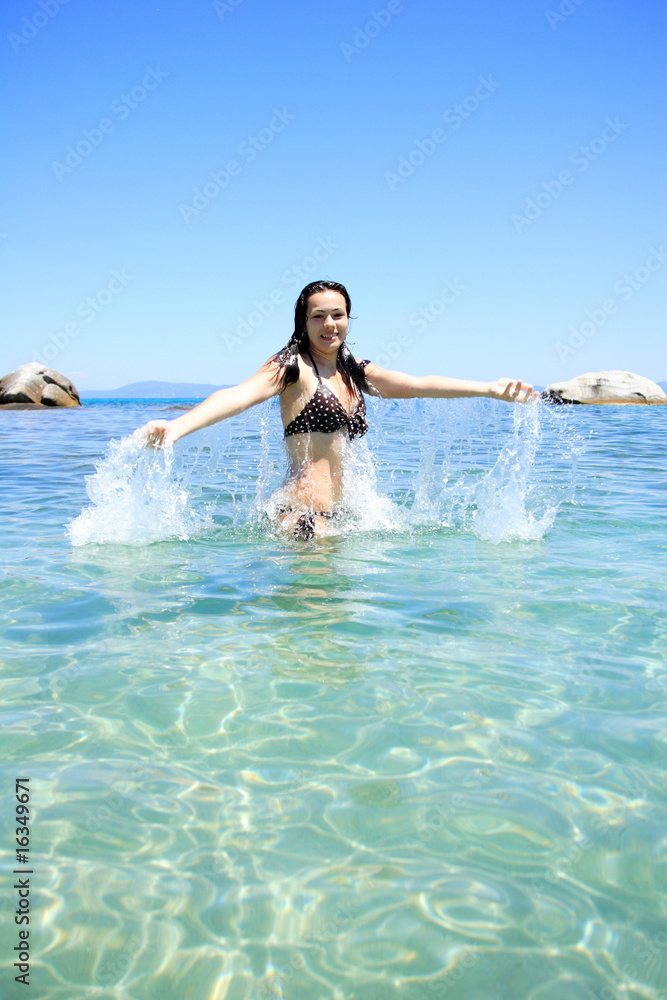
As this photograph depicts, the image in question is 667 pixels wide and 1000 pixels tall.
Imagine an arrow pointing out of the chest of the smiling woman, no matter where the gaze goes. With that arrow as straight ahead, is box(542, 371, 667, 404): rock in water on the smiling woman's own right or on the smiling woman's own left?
on the smiling woman's own left

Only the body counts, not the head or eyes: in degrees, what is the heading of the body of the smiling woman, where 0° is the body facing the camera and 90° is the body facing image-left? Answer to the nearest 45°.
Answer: approximately 315°

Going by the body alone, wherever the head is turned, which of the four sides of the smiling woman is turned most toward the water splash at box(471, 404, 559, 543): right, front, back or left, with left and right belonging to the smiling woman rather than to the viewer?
left

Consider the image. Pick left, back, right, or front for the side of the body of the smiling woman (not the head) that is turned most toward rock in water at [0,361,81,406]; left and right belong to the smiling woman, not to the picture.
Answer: back
